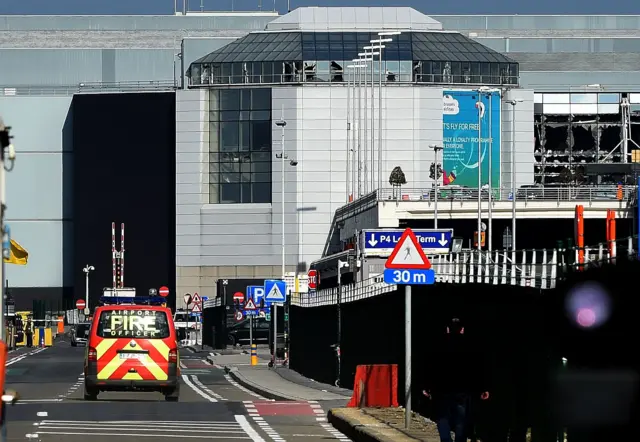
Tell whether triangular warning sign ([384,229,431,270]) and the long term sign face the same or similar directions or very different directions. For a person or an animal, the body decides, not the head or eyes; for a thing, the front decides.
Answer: same or similar directions

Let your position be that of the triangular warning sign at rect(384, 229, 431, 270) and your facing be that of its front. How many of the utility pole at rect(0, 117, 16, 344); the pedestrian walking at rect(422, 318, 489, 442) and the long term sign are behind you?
1

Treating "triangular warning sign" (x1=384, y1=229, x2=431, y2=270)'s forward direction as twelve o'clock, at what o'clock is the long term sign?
The long term sign is roughly at 6 o'clock from the triangular warning sign.

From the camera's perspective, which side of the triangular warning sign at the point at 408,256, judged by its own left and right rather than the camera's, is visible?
front

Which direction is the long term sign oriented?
toward the camera

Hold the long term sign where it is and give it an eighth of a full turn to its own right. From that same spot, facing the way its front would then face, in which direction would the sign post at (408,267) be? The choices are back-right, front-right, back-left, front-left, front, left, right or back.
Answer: front-left

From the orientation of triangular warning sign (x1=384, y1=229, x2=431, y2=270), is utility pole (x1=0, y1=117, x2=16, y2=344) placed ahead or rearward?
ahead

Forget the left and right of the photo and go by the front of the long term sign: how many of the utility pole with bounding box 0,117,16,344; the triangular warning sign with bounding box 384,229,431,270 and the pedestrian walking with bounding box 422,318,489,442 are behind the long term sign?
0
